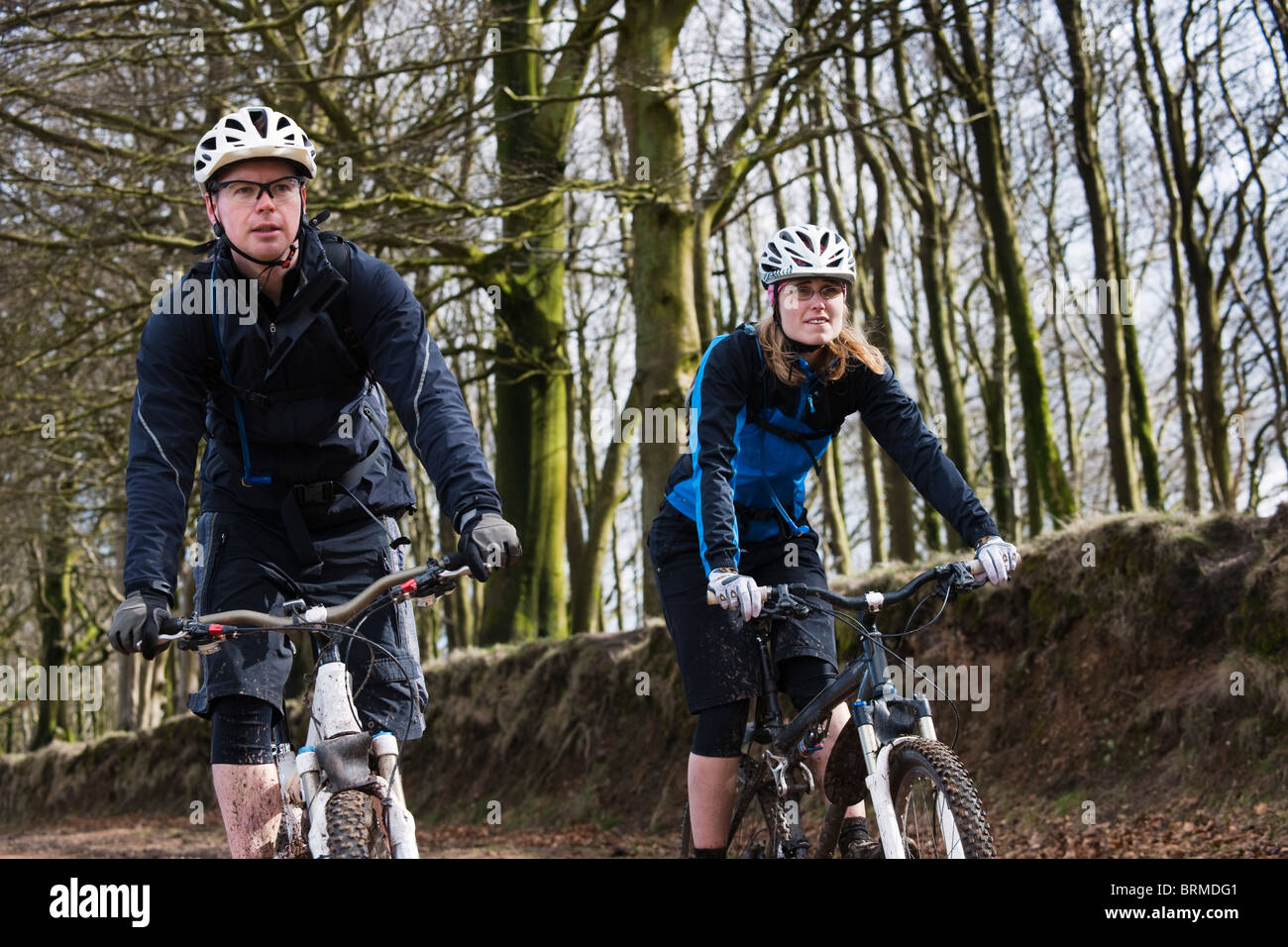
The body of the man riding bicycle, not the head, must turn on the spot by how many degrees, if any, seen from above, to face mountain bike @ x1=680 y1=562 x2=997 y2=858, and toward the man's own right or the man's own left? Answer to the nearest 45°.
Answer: approximately 90° to the man's own left

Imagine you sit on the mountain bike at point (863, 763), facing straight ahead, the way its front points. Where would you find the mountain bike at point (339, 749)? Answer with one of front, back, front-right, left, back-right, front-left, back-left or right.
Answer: right

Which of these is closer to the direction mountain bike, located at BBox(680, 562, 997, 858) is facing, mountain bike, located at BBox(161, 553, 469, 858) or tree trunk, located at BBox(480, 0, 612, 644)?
the mountain bike

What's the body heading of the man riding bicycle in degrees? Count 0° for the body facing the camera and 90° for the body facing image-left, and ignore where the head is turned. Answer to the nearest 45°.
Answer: approximately 0°

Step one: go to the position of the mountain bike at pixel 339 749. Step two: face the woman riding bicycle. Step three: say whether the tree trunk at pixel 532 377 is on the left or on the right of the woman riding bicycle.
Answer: left

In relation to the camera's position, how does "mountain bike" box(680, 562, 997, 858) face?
facing the viewer and to the right of the viewer

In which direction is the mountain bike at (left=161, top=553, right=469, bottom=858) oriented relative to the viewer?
toward the camera

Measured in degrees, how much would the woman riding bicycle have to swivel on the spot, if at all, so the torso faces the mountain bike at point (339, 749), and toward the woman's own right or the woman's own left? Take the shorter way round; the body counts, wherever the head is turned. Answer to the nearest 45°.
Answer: approximately 90° to the woman's own right

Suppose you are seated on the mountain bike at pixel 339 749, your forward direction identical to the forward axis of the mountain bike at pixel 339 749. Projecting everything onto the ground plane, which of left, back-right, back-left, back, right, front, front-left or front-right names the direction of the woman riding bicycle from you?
back-left
